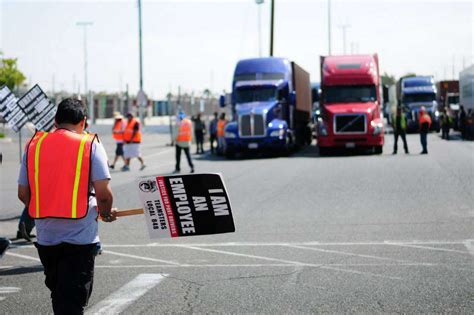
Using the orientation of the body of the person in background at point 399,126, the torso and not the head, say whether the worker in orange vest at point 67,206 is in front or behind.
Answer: in front

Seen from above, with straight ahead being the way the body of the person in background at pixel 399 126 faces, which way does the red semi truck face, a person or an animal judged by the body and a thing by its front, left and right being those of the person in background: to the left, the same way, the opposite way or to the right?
the same way

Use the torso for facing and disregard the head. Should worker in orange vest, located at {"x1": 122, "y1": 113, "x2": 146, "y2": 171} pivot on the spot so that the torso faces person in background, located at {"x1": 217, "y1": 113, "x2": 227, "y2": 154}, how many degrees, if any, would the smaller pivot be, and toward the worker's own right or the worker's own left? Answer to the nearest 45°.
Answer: approximately 90° to the worker's own right

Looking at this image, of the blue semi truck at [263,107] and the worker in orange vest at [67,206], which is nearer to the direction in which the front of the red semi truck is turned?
the worker in orange vest

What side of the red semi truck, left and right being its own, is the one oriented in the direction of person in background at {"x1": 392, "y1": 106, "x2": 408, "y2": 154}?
left

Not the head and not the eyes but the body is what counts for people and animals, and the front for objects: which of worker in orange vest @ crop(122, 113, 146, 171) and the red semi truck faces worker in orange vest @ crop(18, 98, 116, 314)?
the red semi truck

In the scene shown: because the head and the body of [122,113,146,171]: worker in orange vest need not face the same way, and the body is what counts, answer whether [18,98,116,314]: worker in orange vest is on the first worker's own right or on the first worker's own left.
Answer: on the first worker's own left

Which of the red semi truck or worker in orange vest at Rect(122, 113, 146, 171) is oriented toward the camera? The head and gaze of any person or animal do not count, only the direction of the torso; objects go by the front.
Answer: the red semi truck

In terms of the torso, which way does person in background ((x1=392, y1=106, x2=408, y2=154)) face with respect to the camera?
toward the camera

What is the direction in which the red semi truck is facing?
toward the camera

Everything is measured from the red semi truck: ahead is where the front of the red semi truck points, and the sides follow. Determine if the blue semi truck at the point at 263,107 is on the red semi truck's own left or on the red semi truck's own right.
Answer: on the red semi truck's own right

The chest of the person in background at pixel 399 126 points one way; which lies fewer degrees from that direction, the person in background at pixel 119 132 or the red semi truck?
the person in background

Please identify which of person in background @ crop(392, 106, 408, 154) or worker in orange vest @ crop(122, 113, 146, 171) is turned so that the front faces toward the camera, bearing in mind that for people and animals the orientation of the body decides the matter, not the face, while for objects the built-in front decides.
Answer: the person in background

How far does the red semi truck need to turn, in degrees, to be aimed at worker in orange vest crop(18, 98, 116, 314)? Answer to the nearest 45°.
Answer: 0° — it already faces them
